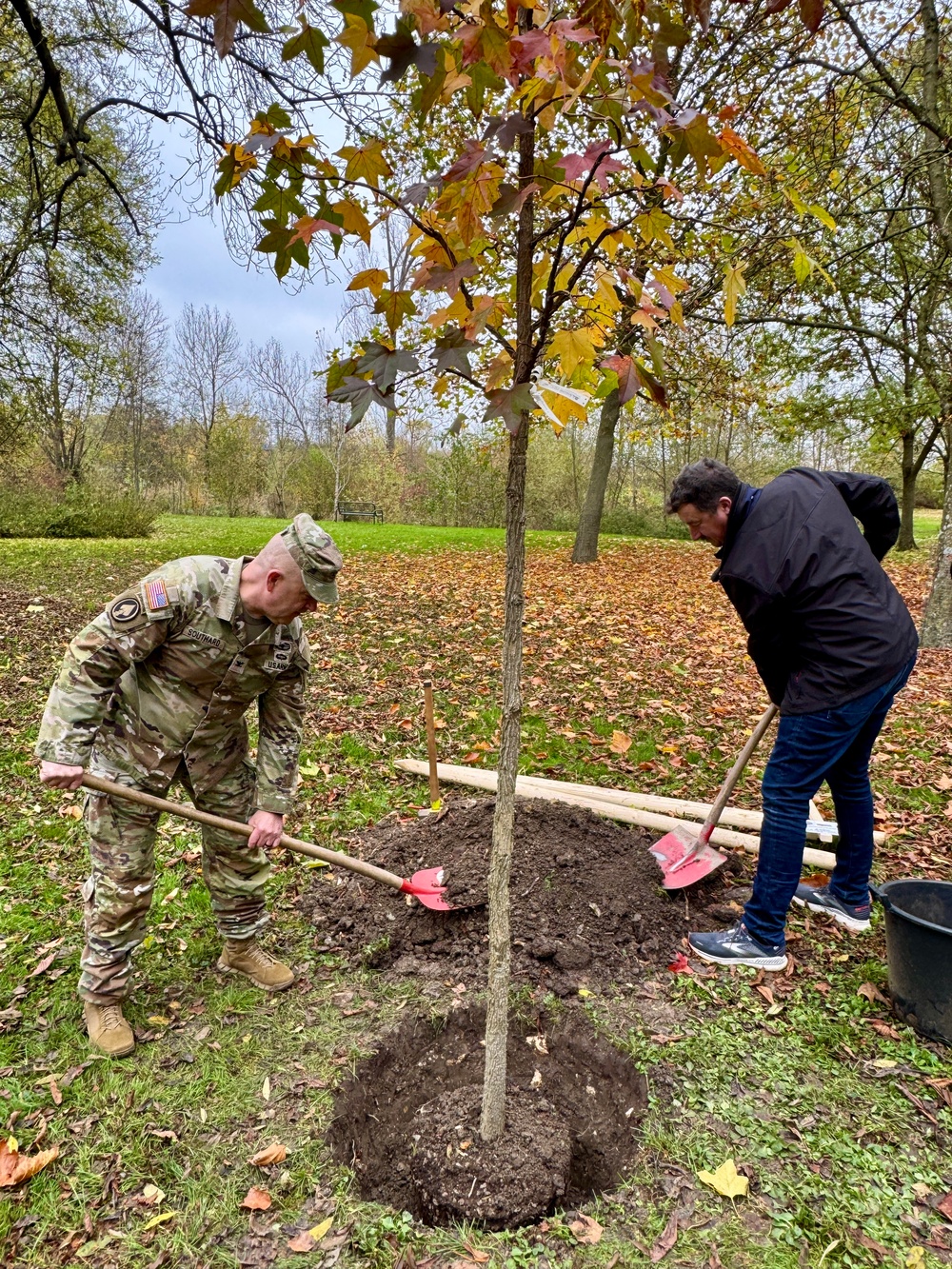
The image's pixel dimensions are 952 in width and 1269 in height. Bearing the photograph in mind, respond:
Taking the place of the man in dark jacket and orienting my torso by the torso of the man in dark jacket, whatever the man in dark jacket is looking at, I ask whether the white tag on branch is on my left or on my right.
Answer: on my left

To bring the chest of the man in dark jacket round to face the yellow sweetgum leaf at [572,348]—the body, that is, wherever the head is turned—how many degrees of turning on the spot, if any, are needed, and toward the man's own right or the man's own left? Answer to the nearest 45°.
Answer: approximately 90° to the man's own left

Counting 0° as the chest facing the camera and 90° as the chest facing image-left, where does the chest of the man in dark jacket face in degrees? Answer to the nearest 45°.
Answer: approximately 90°

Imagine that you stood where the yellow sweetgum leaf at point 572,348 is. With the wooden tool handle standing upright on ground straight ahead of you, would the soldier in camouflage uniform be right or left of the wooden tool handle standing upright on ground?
left

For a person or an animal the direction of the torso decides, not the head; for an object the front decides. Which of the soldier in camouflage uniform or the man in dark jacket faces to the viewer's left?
the man in dark jacket

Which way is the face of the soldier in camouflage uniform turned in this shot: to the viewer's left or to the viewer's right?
to the viewer's right

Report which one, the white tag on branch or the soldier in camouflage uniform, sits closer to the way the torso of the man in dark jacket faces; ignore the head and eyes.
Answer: the soldier in camouflage uniform

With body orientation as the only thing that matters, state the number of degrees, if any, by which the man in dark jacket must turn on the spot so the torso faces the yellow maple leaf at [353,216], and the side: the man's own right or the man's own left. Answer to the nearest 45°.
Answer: approximately 45° to the man's own left

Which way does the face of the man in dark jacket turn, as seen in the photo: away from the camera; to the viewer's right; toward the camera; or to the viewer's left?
to the viewer's left

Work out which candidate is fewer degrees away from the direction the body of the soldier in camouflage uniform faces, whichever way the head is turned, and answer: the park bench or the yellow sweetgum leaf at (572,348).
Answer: the yellow sweetgum leaf

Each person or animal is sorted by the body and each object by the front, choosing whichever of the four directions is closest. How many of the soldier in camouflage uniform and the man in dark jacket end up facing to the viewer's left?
1

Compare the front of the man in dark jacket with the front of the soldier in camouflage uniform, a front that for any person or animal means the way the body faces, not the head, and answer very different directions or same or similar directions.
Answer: very different directions
